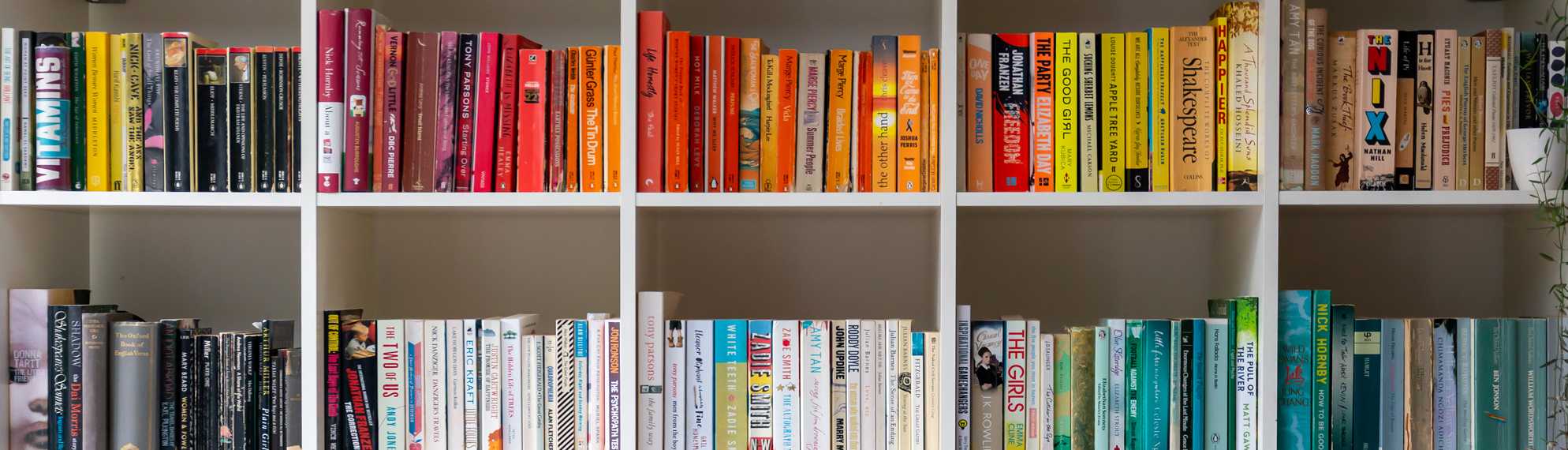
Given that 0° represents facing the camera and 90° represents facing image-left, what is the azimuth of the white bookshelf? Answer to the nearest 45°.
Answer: approximately 0°

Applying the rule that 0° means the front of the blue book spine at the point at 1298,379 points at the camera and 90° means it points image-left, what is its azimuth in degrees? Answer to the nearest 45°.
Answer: approximately 0°

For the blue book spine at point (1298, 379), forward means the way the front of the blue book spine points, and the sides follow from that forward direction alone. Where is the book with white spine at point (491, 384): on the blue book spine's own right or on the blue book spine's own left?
on the blue book spine's own right
